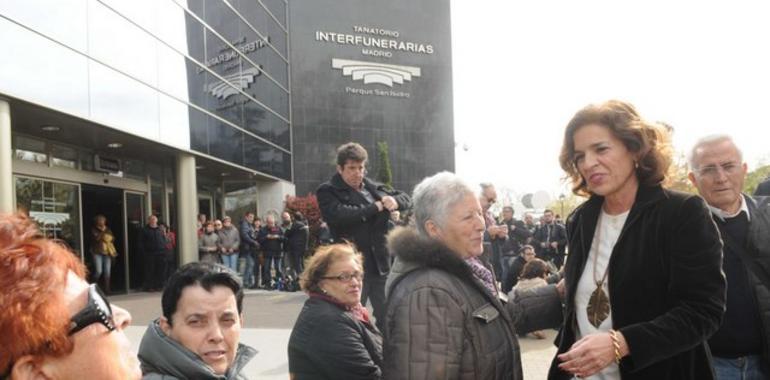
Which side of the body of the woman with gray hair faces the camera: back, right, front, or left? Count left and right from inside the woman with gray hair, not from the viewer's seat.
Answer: right

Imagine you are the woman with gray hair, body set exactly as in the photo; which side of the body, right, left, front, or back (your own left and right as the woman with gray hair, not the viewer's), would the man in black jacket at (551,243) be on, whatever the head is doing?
left

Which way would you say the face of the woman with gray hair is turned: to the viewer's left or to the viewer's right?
to the viewer's right

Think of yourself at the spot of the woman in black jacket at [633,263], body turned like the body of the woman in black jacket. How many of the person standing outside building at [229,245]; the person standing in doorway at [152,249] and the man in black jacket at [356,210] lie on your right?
3

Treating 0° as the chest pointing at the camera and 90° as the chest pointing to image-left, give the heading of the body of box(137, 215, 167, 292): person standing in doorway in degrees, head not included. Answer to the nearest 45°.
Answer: approximately 0°

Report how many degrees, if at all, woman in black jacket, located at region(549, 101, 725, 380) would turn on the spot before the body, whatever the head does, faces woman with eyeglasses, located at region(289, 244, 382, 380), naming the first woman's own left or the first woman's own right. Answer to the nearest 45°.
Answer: approximately 90° to the first woman's own right

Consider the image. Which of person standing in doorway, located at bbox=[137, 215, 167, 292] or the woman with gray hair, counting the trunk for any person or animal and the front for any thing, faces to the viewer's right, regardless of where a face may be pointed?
the woman with gray hair

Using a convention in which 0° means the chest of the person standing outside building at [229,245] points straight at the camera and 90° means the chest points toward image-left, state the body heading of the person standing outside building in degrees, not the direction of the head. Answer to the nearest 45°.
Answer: approximately 0°
